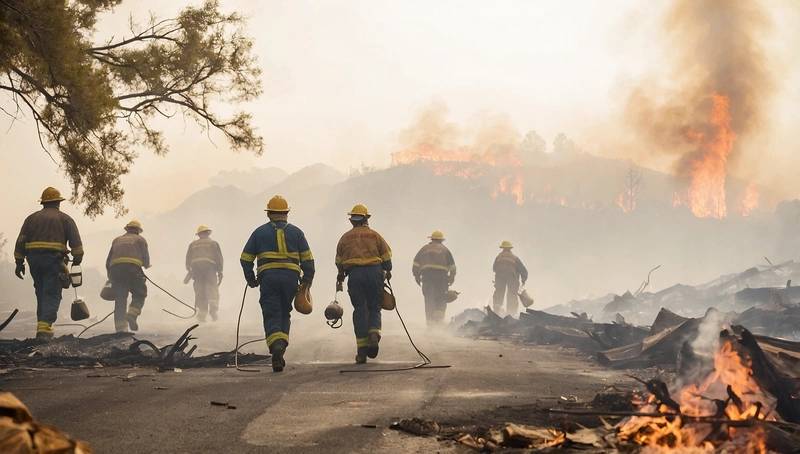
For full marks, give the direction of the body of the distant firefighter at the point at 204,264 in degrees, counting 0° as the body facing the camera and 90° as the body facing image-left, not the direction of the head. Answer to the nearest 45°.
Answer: approximately 180°

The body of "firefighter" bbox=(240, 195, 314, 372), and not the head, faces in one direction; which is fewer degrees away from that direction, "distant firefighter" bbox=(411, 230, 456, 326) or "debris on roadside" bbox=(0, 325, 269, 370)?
the distant firefighter

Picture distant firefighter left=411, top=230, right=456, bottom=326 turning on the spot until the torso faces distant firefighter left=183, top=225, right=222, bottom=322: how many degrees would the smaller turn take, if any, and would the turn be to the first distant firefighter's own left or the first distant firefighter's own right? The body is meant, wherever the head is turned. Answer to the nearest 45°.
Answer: approximately 90° to the first distant firefighter's own left

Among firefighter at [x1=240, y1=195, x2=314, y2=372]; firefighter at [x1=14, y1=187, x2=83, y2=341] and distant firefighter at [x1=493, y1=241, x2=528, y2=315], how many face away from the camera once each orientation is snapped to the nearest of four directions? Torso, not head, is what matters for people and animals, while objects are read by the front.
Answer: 3

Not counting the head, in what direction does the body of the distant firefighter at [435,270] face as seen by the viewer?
away from the camera

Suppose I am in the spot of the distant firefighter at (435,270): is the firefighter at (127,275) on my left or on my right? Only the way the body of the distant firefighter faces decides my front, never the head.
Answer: on my left

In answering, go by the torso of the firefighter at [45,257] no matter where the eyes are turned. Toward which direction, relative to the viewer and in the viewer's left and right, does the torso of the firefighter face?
facing away from the viewer

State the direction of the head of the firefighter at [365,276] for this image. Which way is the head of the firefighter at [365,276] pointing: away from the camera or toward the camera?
away from the camera

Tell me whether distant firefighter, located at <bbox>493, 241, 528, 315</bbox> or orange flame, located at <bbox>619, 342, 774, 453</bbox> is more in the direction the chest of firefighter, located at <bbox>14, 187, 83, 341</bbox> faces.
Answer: the distant firefighter

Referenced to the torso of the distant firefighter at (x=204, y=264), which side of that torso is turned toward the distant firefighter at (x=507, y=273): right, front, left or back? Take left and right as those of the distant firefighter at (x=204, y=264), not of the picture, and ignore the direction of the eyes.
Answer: right

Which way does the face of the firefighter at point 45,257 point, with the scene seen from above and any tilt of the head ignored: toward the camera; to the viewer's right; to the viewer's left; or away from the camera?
away from the camera

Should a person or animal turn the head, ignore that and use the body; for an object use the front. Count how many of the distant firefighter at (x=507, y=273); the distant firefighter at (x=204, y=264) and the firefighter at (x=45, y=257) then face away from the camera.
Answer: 3

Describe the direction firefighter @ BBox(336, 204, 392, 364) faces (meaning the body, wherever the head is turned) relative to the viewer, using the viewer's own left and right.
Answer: facing away from the viewer

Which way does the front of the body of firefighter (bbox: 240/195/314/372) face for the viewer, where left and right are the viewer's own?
facing away from the viewer
